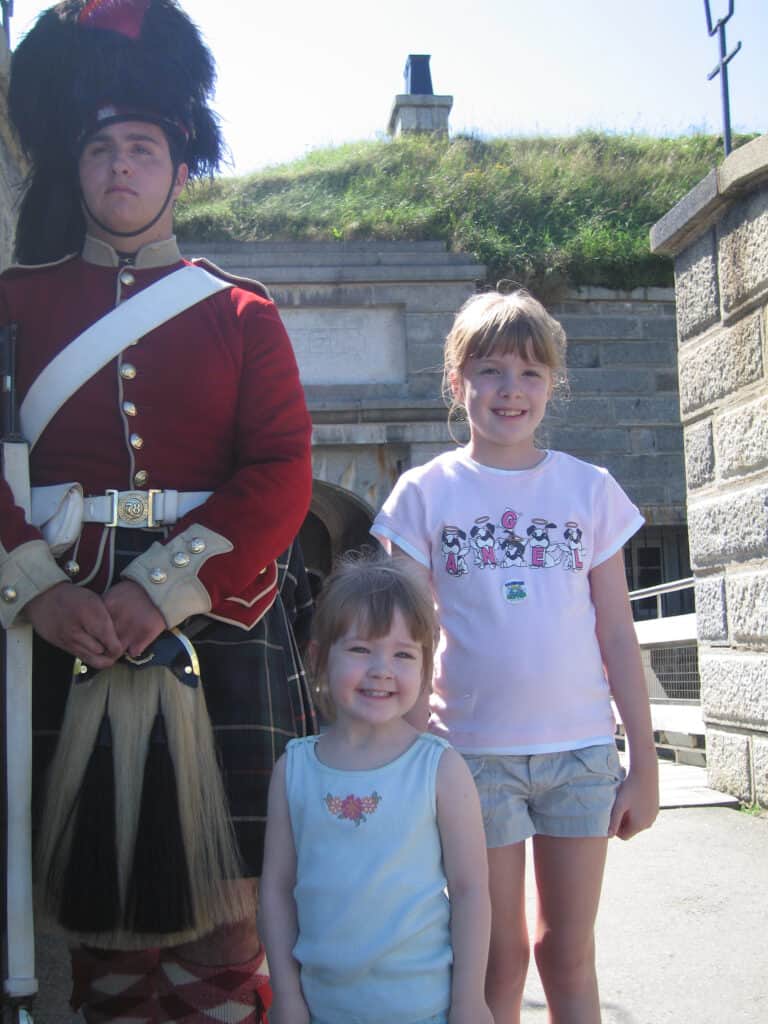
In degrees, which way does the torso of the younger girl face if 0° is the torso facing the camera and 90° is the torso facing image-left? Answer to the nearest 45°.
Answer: approximately 0°

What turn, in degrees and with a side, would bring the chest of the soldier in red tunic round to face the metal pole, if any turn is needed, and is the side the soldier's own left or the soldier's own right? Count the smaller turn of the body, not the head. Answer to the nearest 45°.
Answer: approximately 135° to the soldier's own left

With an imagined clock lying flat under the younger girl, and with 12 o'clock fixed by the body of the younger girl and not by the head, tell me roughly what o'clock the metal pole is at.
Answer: The metal pole is roughly at 7 o'clock from the younger girl.

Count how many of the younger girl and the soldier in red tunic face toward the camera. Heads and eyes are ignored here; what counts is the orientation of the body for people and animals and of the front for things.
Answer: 2
